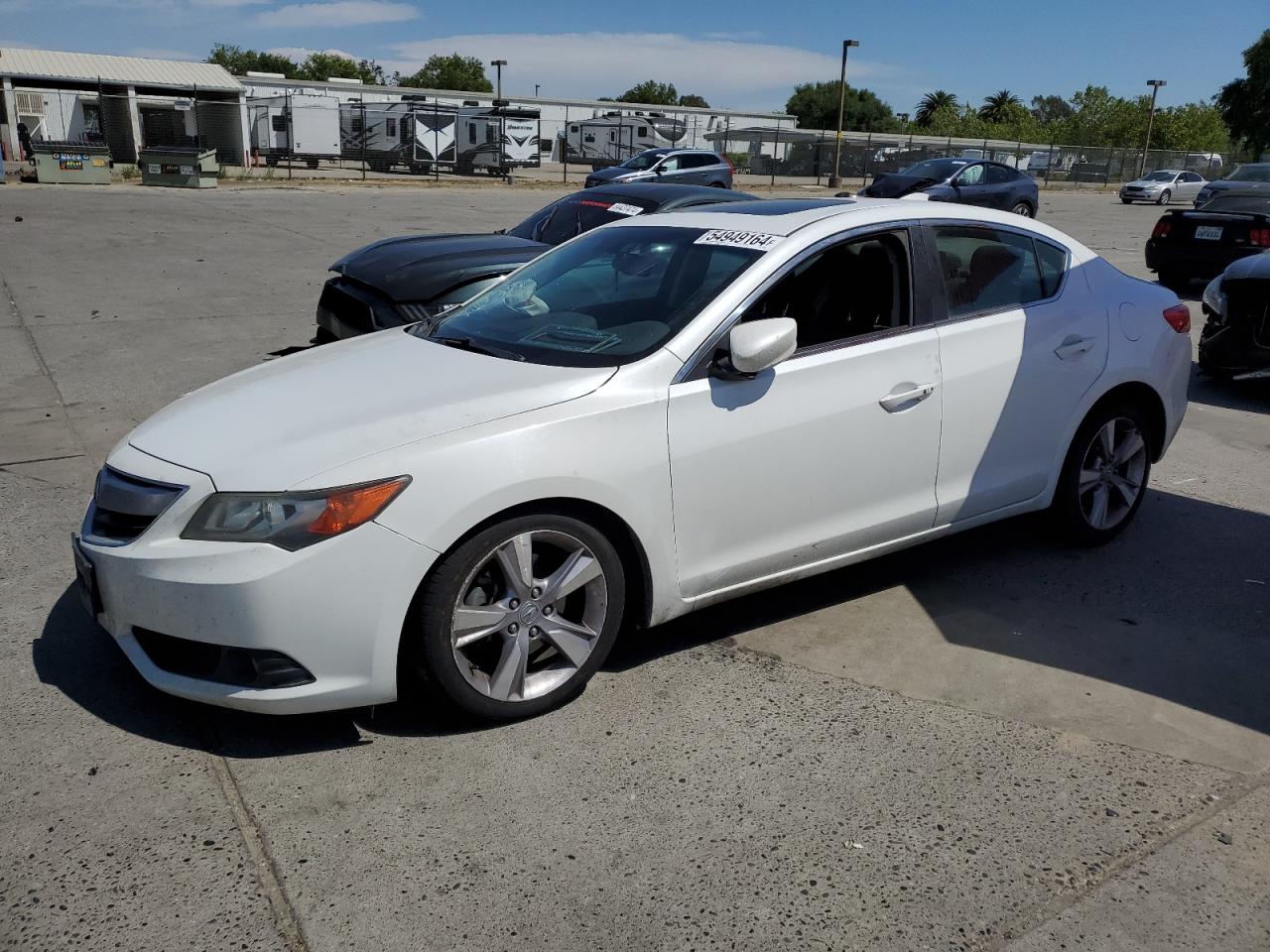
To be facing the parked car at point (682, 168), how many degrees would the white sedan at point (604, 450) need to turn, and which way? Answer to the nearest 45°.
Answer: approximately 135° to its right

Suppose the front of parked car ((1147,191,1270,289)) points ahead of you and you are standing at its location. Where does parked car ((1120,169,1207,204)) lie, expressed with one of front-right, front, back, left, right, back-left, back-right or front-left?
front-left

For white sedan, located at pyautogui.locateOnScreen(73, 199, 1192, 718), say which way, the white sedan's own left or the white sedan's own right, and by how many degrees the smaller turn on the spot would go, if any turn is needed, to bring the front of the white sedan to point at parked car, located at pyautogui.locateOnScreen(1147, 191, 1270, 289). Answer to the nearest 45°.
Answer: approximately 180°

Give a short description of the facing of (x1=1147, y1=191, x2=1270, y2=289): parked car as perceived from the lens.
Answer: facing away from the viewer and to the right of the viewer

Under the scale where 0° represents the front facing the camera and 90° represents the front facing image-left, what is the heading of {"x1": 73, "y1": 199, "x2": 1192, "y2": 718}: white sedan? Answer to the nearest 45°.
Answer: approximately 45°

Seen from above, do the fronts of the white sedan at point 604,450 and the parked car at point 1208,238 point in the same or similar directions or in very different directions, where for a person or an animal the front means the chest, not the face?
very different directions

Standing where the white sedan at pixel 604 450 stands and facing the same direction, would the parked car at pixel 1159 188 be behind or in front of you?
behind

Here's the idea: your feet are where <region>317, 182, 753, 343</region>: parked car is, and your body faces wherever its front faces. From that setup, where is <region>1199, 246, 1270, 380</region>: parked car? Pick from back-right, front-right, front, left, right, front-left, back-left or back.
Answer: back-left

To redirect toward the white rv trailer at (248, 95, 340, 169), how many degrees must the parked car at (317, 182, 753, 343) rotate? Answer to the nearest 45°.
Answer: approximately 135° to its right

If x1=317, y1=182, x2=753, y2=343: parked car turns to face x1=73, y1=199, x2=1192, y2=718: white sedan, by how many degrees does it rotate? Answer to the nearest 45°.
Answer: approximately 45° to its left
